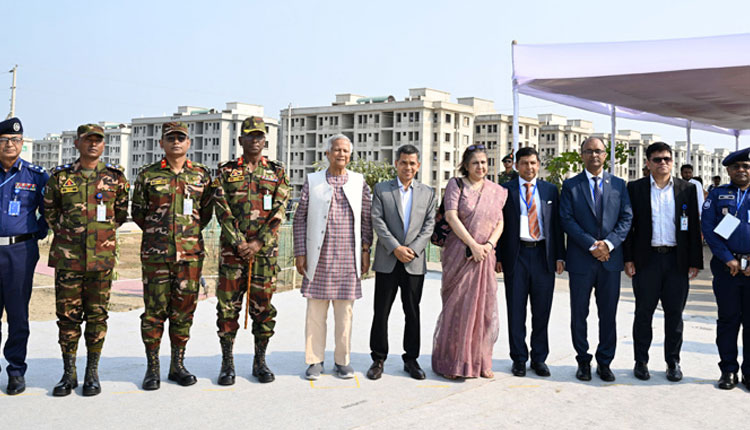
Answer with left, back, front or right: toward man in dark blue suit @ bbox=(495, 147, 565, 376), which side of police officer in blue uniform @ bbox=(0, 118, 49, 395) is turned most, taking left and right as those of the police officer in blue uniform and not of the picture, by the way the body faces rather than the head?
left

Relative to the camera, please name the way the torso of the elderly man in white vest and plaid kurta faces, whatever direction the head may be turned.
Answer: toward the camera

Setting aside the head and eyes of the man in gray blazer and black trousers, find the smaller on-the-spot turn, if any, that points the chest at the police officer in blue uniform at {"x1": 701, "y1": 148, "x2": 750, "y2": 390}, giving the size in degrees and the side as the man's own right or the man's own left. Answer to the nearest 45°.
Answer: approximately 90° to the man's own left

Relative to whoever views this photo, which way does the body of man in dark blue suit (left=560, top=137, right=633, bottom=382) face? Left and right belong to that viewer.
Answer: facing the viewer

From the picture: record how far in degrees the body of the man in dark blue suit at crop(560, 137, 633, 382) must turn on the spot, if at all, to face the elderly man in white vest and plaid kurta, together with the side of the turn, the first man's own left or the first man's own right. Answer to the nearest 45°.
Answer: approximately 90° to the first man's own right

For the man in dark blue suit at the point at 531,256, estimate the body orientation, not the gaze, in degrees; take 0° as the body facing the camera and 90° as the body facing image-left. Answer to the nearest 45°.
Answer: approximately 0°

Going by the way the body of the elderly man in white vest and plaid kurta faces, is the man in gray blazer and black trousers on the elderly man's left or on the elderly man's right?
on the elderly man's left

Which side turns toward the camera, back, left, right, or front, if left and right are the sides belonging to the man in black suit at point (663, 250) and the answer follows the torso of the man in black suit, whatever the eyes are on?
front

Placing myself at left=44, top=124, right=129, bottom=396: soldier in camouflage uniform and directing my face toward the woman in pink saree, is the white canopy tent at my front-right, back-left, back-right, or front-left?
front-left

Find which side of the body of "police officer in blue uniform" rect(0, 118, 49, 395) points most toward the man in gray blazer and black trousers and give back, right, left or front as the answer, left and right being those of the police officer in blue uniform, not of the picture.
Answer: left

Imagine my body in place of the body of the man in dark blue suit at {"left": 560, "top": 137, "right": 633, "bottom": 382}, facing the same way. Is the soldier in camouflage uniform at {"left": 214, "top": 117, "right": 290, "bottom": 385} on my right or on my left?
on my right

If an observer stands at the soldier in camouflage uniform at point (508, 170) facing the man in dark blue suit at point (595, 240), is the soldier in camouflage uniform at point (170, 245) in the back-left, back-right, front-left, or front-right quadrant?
front-right

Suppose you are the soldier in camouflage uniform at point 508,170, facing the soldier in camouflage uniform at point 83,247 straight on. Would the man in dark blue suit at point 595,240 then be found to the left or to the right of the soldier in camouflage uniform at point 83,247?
left
